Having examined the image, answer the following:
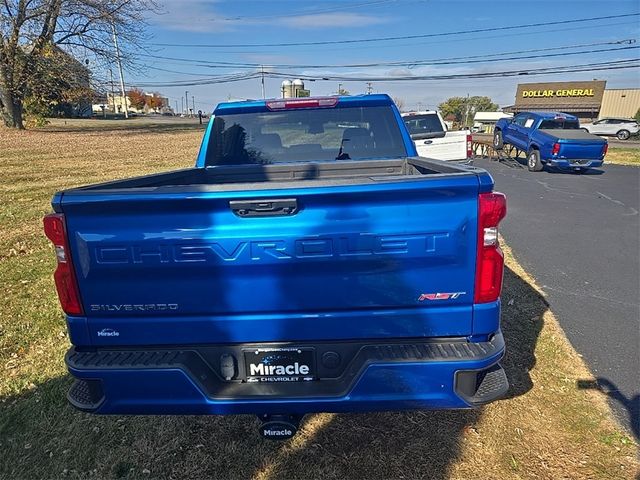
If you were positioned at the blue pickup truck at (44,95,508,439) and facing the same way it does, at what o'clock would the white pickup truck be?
The white pickup truck is roughly at 1 o'clock from the blue pickup truck.

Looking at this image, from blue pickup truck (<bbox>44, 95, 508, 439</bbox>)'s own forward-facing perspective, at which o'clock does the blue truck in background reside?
The blue truck in background is roughly at 1 o'clock from the blue pickup truck.

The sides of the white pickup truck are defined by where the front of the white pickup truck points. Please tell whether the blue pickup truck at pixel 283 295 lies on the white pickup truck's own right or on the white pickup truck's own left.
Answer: on the white pickup truck's own left

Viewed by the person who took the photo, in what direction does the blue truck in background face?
facing away from the viewer and to the left of the viewer

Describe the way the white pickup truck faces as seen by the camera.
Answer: facing away from the viewer and to the left of the viewer

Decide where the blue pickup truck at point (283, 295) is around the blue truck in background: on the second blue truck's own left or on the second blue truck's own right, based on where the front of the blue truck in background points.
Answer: on the second blue truck's own left

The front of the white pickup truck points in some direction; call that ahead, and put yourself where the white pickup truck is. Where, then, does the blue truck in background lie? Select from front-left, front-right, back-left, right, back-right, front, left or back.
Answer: right

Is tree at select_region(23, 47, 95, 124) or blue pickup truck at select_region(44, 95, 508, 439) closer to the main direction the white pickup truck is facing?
the tree

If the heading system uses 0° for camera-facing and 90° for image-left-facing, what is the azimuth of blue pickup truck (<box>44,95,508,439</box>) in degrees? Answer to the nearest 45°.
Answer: approximately 180°
